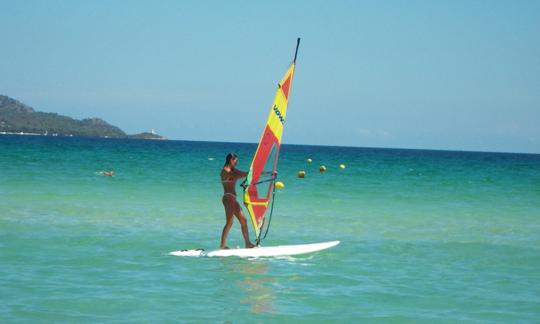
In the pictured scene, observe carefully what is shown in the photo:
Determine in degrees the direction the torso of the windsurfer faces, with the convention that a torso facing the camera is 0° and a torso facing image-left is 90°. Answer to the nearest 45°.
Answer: approximately 270°

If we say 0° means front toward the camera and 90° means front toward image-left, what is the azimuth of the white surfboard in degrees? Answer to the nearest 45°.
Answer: approximately 270°
